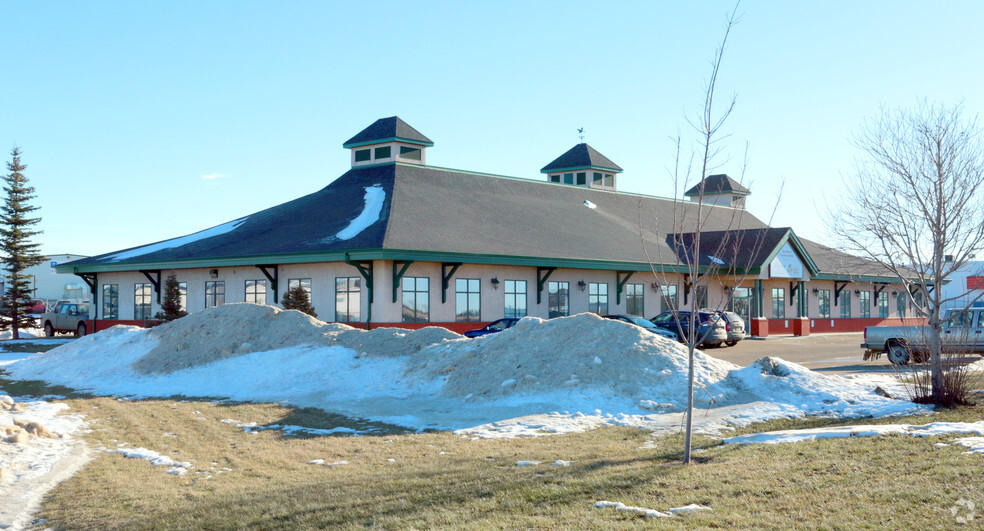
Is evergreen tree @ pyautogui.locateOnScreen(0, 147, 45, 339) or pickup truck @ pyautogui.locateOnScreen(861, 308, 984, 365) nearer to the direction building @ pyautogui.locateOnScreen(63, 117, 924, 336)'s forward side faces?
the pickup truck

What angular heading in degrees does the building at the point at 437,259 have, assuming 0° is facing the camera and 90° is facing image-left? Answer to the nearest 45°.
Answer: approximately 315°

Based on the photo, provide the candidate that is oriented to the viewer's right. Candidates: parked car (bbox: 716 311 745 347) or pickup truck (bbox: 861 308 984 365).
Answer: the pickup truck

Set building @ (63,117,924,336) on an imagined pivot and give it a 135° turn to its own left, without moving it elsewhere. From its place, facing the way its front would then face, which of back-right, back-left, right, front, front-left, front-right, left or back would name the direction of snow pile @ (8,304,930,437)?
back

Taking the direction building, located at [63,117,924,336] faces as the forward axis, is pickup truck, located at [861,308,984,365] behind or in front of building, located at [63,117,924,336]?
in front

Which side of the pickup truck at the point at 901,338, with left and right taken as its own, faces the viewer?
right

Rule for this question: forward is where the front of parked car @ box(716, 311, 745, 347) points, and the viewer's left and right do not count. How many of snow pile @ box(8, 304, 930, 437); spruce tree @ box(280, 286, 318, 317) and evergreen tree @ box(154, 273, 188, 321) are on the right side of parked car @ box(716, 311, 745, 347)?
0

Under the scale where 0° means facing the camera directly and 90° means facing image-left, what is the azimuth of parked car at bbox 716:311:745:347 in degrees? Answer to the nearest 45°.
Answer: approximately 135°

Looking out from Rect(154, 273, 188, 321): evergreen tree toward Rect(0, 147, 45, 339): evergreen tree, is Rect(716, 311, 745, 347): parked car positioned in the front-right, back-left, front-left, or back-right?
back-right

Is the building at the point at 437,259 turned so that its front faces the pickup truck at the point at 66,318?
no

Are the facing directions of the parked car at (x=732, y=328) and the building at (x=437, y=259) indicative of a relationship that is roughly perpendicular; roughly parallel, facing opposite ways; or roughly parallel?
roughly parallel, facing opposite ways

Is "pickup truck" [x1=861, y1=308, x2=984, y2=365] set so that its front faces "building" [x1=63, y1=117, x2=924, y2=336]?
no

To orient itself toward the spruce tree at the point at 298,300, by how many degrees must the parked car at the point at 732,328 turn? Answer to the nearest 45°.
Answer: approximately 45° to its left
